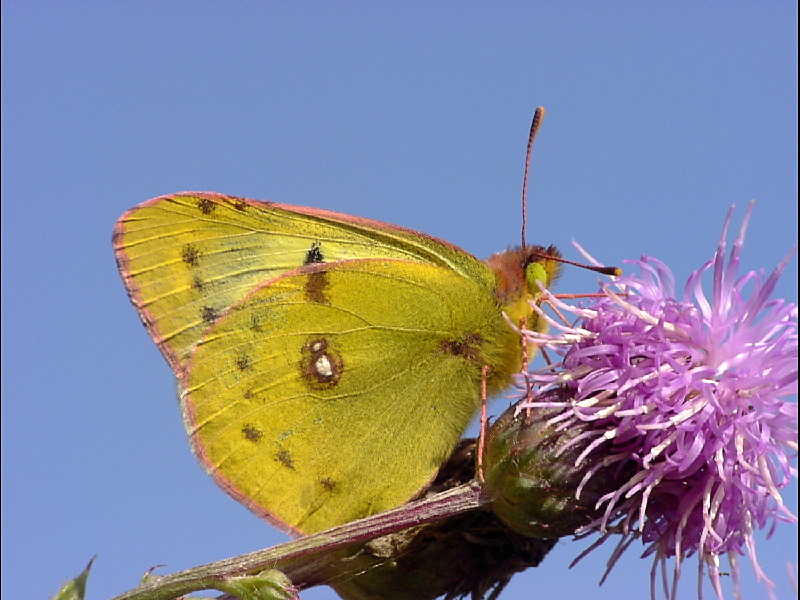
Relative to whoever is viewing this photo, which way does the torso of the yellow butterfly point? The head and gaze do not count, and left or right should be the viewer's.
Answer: facing to the right of the viewer
